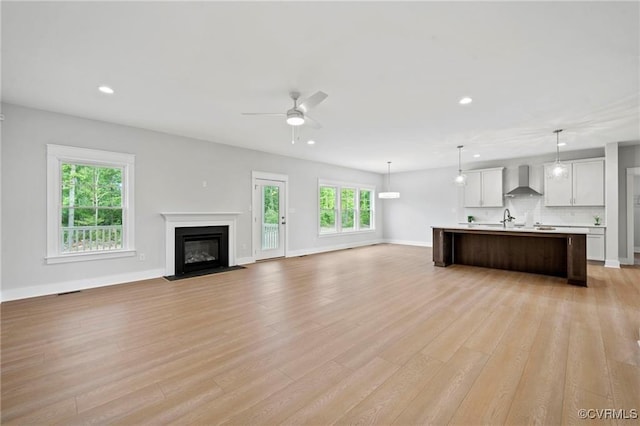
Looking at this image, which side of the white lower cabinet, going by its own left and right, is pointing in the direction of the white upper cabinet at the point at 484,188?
right

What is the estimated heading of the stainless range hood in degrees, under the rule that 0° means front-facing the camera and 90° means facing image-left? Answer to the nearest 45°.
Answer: approximately 0°

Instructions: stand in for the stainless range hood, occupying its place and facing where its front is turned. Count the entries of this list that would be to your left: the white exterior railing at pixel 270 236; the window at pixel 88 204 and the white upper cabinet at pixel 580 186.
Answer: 1

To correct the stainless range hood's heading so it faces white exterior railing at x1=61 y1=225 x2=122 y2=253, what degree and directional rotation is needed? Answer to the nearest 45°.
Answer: approximately 45° to its right

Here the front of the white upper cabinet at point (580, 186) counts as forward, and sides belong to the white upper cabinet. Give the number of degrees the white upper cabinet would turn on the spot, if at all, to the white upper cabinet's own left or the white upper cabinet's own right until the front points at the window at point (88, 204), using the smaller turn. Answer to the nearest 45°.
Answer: approximately 45° to the white upper cabinet's own right

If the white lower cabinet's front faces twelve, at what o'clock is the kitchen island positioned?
The kitchen island is roughly at 1 o'clock from the white lower cabinet.

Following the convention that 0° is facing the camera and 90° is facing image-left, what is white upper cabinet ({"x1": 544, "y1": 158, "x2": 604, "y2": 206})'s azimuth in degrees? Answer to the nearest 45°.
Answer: approximately 0°
